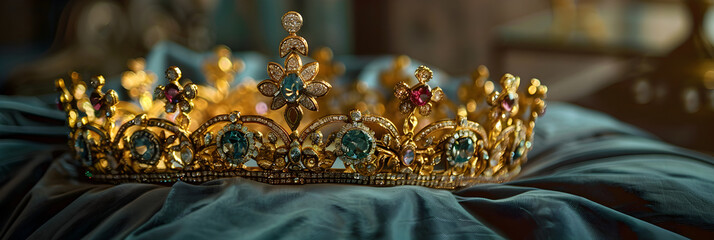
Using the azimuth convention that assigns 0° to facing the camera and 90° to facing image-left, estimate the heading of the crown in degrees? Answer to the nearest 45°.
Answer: approximately 0°
